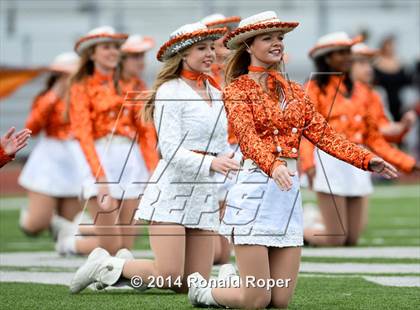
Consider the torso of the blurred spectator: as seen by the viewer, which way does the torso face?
toward the camera
